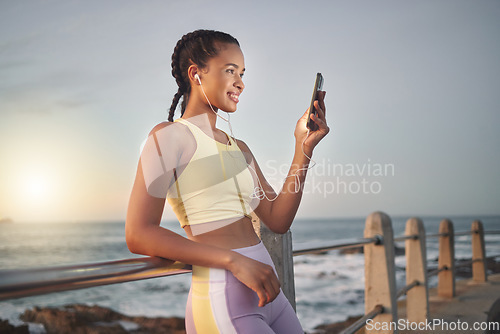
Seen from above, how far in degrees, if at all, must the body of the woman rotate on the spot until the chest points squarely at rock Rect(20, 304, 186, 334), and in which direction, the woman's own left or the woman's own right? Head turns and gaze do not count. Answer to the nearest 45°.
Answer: approximately 135° to the woman's own left

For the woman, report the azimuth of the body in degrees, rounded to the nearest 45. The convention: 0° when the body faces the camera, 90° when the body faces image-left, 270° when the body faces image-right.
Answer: approximately 315°

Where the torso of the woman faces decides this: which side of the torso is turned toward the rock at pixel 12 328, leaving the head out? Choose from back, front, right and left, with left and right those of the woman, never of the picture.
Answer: back
